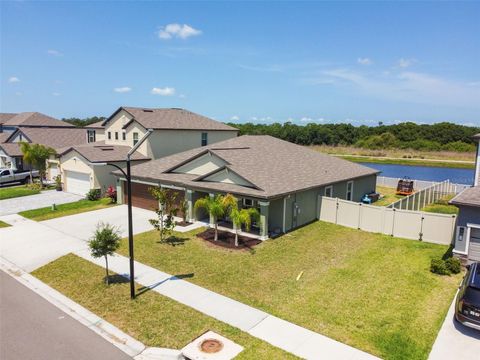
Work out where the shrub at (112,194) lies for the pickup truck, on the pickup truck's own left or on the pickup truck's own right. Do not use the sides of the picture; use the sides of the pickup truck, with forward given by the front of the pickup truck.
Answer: on the pickup truck's own left

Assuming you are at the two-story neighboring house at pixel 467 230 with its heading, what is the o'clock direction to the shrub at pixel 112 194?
The shrub is roughly at 3 o'clock from the two-story neighboring house.

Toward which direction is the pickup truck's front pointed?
to the viewer's left

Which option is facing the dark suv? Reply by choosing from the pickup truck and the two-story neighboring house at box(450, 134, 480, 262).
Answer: the two-story neighboring house

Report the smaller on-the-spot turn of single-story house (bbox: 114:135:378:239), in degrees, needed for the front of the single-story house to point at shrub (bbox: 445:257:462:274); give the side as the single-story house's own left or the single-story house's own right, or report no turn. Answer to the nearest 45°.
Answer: approximately 90° to the single-story house's own left

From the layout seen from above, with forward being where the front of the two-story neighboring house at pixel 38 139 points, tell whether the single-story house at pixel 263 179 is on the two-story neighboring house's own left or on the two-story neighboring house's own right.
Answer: on the two-story neighboring house's own left

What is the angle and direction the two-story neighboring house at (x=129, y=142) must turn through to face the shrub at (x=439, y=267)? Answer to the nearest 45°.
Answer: approximately 90° to its left

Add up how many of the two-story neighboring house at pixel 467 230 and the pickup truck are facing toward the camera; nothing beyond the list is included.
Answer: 1

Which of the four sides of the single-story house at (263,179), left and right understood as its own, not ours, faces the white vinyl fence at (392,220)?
left
